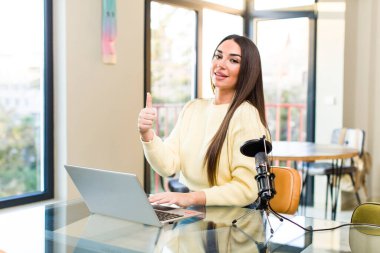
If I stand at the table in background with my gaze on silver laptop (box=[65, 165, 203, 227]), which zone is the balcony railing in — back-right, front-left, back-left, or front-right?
back-right

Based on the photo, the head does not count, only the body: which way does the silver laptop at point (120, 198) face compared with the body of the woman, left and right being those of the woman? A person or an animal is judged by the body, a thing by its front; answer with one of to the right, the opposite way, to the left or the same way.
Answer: the opposite way

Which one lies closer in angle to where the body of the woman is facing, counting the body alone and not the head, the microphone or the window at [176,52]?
the microphone

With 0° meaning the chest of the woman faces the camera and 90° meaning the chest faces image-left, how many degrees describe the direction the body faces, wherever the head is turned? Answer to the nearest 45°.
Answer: approximately 45°

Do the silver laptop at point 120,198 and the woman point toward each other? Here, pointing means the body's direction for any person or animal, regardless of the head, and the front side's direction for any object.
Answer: yes

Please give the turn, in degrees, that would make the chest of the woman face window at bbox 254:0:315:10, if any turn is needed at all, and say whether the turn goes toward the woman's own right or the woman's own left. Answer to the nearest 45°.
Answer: approximately 135° to the woman's own right

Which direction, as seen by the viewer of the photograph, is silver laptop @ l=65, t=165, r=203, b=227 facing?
facing away from the viewer and to the right of the viewer

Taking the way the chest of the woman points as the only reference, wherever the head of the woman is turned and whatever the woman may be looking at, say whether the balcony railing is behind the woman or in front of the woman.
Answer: behind

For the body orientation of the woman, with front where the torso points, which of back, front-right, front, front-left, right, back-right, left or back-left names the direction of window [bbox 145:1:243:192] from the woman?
back-right
